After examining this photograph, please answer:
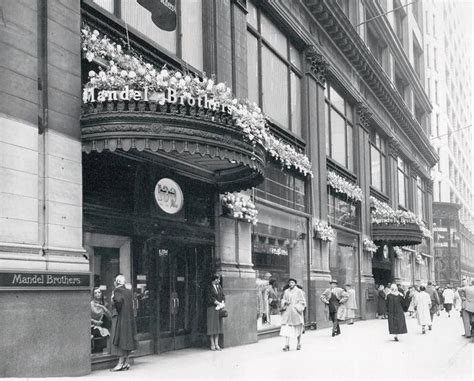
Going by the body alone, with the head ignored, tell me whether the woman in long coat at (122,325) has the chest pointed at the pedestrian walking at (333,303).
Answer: no

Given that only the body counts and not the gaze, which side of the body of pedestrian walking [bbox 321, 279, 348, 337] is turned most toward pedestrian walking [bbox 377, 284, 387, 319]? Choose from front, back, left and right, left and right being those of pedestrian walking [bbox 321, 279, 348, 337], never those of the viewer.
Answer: back

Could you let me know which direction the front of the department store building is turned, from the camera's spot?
facing the viewer and to the right of the viewer

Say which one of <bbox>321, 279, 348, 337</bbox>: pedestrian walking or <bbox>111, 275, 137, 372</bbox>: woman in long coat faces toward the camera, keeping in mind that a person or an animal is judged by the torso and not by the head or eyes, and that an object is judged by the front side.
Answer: the pedestrian walking

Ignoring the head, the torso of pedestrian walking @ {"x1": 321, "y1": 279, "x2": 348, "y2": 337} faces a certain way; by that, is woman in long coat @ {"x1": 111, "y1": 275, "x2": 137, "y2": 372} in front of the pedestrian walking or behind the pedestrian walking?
in front

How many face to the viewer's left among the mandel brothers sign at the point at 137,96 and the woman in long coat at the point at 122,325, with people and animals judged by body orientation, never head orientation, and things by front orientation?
1

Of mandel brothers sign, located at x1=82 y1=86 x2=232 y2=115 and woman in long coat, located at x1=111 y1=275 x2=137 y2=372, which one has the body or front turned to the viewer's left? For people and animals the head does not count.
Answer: the woman in long coat

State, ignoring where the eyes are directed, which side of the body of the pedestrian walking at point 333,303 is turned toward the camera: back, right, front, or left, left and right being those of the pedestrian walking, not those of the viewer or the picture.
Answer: front

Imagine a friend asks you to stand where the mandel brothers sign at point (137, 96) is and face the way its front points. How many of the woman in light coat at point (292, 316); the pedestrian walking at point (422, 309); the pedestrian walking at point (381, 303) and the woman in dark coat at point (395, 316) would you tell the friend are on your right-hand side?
0

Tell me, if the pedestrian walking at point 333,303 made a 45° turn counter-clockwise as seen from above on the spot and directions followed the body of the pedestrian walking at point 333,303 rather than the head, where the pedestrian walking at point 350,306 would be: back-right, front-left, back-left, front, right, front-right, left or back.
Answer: back-left

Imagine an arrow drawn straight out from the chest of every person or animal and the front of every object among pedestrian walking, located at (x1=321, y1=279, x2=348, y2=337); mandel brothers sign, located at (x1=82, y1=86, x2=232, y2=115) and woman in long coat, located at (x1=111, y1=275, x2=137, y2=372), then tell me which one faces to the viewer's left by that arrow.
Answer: the woman in long coat

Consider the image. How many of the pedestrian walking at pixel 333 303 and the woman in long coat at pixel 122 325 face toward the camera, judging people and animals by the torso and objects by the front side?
1

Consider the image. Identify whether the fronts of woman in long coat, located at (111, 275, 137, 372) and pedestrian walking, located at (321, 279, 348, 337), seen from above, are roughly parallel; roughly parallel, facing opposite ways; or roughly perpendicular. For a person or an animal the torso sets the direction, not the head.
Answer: roughly perpendicular

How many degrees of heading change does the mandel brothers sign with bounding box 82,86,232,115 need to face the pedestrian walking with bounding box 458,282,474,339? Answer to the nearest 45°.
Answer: approximately 90° to its left

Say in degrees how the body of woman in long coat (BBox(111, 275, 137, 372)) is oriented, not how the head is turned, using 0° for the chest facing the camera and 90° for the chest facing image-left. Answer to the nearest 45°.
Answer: approximately 90°
